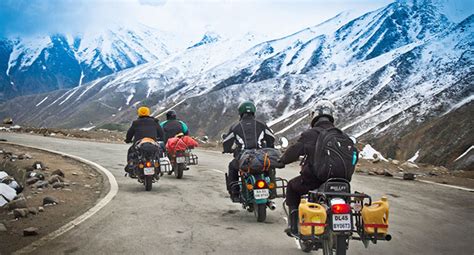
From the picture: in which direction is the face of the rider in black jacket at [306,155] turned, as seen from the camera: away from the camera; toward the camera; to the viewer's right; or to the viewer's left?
away from the camera

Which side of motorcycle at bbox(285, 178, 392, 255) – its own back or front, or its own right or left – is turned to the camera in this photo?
back

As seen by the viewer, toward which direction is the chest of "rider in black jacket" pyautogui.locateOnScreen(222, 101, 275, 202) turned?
away from the camera

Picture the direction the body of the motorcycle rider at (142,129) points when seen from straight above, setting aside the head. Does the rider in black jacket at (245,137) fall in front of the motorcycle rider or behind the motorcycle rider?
behind

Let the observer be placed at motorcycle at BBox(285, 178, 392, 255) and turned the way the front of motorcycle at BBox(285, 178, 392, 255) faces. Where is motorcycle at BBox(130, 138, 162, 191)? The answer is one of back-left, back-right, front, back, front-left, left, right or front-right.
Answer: front-left

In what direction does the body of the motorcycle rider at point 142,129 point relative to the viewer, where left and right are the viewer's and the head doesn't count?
facing away from the viewer

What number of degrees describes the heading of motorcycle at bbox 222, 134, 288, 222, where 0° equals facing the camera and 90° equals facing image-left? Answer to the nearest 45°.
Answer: approximately 180°

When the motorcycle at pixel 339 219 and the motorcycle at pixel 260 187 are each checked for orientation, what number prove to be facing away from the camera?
2

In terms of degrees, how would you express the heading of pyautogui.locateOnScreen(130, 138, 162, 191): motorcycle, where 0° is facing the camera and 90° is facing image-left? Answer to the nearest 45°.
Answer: approximately 180°
